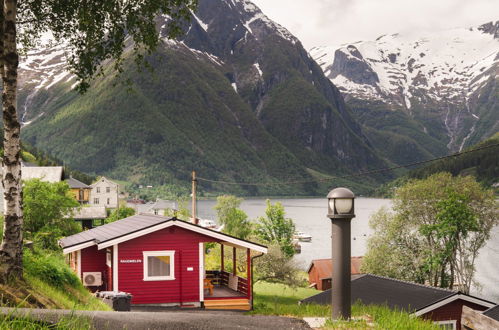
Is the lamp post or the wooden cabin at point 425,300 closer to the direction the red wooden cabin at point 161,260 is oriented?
the lamp post

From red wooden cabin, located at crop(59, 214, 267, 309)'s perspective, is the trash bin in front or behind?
in front

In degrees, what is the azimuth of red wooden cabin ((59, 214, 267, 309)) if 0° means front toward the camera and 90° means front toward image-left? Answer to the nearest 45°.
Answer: approximately 0°

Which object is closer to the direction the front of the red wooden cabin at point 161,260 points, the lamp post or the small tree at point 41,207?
the lamp post

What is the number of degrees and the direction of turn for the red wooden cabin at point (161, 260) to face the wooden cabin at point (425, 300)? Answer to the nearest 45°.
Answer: approximately 90° to its left

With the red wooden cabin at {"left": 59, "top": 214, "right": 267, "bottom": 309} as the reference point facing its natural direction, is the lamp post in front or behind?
in front
